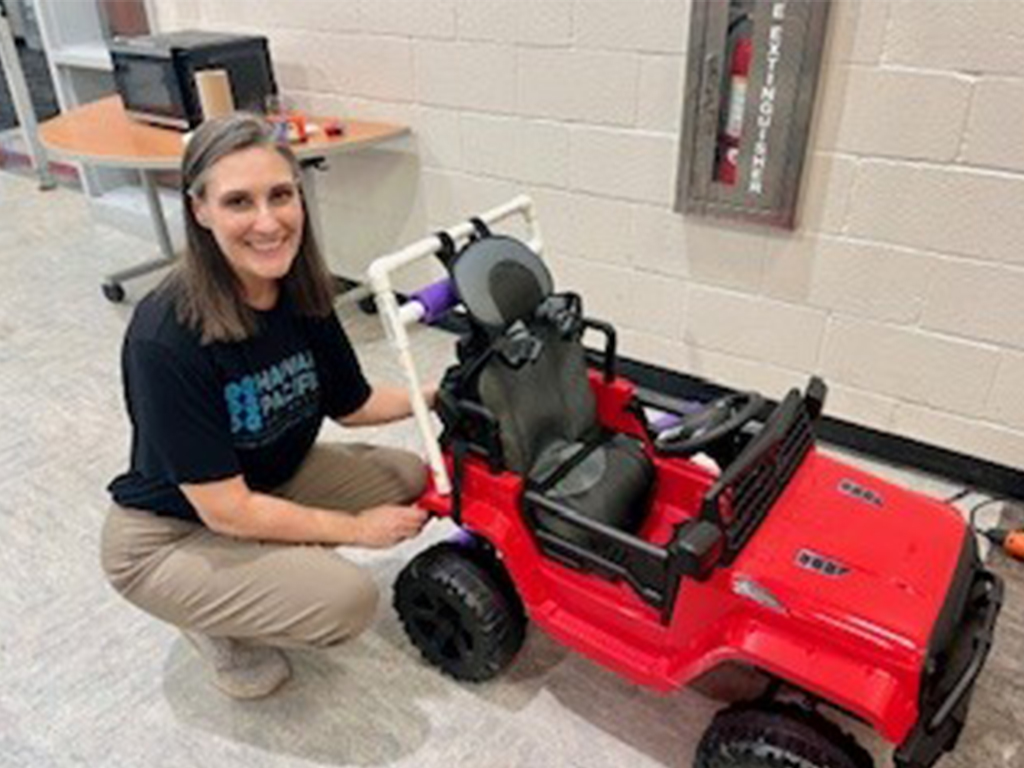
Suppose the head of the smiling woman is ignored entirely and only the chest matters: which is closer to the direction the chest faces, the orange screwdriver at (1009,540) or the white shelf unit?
the orange screwdriver

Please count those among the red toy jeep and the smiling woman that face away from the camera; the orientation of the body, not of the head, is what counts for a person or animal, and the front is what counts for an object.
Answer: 0

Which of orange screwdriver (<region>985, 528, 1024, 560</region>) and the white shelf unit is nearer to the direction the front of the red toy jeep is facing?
the orange screwdriver

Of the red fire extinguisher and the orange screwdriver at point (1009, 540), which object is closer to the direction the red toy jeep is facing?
the orange screwdriver

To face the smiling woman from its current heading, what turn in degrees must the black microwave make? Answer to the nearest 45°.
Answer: approximately 45° to its left

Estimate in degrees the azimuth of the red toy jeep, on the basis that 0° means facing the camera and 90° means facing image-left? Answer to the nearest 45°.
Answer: approximately 315°

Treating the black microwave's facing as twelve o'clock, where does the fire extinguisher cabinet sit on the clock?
The fire extinguisher cabinet is roughly at 9 o'clock from the black microwave.

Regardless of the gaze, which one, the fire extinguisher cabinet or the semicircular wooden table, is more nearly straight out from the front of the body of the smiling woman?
the fire extinguisher cabinet

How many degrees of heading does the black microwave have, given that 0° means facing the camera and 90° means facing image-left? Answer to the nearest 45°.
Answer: approximately 45°

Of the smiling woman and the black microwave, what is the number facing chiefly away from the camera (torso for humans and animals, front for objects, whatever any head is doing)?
0

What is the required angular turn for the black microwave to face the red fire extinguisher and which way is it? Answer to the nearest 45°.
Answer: approximately 90° to its left

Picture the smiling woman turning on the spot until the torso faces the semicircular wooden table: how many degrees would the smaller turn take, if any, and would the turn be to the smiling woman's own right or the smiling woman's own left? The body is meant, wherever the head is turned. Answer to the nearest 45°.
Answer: approximately 135° to the smiling woman's own left

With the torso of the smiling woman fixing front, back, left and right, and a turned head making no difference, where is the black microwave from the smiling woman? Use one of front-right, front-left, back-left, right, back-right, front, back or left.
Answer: back-left

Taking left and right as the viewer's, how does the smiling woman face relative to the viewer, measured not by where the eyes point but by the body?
facing the viewer and to the right of the viewer
